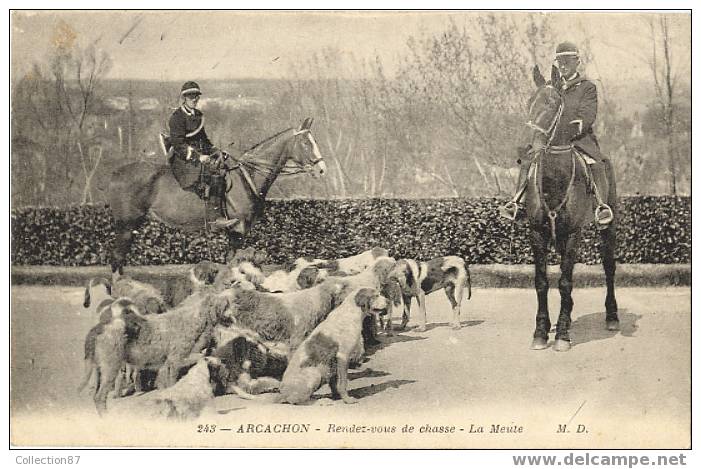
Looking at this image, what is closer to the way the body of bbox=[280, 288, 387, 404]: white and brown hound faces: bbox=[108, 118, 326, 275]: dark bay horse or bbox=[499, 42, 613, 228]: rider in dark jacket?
the rider in dark jacket

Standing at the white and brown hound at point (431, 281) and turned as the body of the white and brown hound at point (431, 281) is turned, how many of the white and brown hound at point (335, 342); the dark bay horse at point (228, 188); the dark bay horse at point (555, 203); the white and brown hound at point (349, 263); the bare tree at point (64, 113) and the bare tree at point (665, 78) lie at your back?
2

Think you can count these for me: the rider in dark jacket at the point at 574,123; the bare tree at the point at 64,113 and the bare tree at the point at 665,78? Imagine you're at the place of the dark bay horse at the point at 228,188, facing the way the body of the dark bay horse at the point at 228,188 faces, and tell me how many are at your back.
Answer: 1

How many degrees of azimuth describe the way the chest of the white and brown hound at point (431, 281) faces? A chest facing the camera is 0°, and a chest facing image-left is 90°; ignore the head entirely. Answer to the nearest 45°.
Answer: approximately 90°

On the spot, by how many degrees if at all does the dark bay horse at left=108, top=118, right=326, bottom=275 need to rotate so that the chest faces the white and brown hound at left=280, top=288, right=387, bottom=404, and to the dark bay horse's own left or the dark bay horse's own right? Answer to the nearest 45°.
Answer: approximately 45° to the dark bay horse's own right

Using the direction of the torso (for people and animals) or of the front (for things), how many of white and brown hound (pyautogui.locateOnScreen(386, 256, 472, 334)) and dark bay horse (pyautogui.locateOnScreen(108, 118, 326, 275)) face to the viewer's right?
1

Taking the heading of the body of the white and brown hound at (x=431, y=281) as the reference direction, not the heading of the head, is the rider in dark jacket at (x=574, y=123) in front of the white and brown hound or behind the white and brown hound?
behind

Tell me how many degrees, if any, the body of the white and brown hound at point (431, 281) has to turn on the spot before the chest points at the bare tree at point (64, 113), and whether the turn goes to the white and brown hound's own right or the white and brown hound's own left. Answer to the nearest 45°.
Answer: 0° — it already faces it

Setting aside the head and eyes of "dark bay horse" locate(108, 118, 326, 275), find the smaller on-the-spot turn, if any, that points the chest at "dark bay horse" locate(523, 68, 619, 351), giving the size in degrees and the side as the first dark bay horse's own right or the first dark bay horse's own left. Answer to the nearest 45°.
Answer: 0° — it already faces it

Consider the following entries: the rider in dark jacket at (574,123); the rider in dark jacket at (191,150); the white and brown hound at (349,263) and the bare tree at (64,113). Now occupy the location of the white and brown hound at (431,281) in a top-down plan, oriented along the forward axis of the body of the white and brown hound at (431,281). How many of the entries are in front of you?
3

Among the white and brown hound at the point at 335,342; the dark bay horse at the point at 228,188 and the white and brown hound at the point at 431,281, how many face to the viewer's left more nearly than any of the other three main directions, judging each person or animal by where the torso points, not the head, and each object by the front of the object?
1

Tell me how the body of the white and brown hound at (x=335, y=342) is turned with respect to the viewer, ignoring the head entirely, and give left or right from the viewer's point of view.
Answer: facing to the right of the viewer

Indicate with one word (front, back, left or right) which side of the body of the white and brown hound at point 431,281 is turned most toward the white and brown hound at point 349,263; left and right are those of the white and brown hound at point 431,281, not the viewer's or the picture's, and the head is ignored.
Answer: front

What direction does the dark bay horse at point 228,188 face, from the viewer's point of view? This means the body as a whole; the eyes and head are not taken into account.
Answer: to the viewer's right
